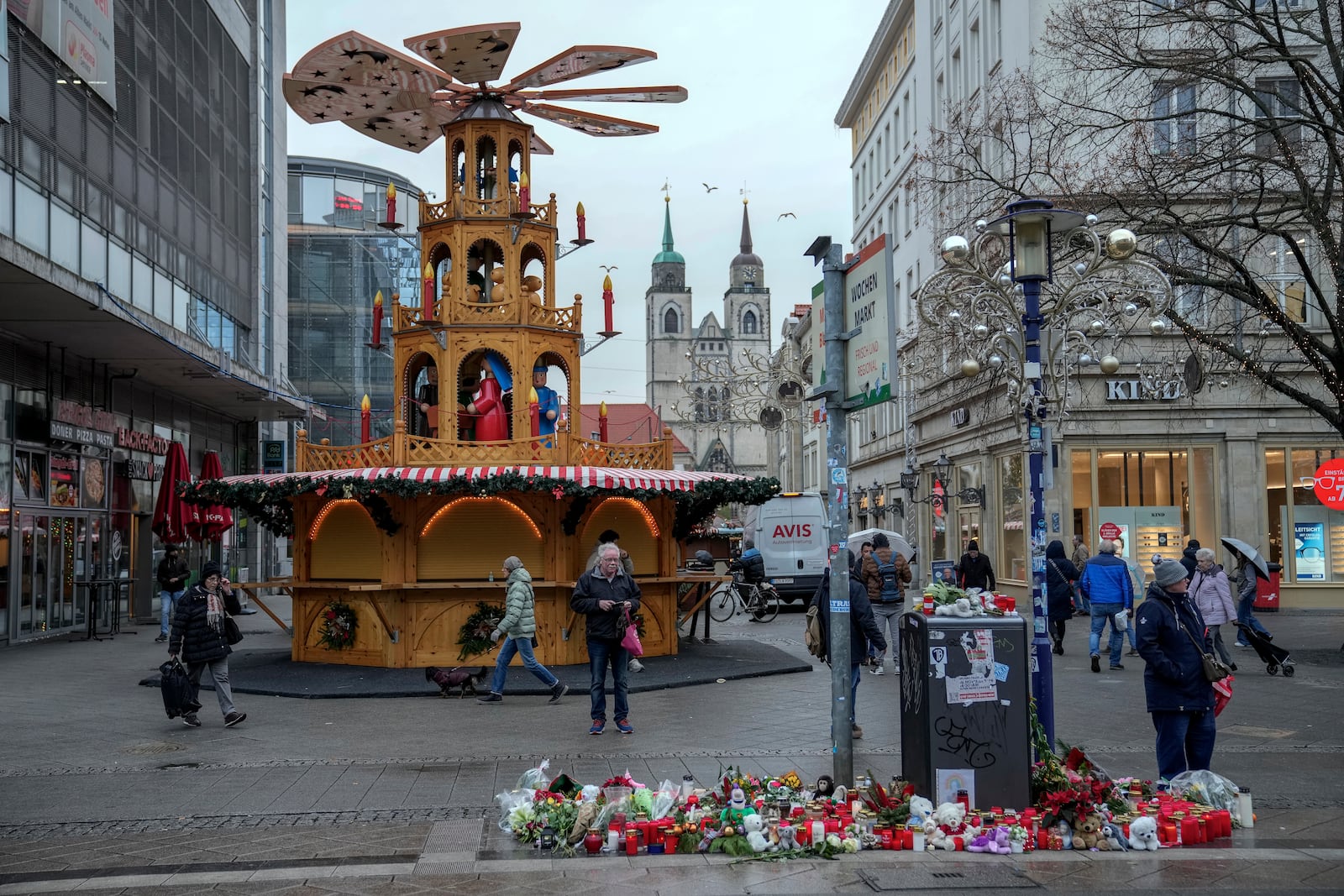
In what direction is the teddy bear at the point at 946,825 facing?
toward the camera

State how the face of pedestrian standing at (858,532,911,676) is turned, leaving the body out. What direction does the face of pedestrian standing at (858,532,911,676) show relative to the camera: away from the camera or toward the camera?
away from the camera

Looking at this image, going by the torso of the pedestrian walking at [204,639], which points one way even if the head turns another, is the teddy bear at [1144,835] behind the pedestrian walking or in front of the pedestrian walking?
in front

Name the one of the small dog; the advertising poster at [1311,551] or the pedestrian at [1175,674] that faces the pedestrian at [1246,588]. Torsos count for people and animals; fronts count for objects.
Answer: the advertising poster

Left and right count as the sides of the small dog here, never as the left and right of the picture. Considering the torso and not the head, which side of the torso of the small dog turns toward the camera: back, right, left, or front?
left

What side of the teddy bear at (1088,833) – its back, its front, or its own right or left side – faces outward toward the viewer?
front

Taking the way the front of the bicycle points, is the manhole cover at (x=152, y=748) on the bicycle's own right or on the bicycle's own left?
on the bicycle's own left

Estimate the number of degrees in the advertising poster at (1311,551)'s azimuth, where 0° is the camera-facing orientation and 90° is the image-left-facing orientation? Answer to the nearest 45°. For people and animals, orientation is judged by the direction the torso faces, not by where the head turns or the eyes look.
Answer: approximately 0°

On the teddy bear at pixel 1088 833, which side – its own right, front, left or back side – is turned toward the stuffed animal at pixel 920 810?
right

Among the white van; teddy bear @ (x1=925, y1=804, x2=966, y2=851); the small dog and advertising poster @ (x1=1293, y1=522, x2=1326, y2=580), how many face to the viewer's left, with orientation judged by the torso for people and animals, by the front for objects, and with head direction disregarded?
1

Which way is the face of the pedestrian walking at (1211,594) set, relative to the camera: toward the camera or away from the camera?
toward the camera

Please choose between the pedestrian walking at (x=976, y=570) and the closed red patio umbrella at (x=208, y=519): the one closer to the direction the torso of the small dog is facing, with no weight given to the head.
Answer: the closed red patio umbrella

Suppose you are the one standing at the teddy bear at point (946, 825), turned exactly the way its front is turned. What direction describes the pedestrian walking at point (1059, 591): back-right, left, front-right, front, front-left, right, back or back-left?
back

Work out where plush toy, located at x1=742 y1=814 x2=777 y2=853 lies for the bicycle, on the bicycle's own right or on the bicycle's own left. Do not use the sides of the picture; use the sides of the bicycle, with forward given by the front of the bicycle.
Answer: on the bicycle's own left

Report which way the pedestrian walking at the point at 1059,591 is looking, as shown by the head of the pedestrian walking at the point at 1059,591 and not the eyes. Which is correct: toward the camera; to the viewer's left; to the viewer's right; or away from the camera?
away from the camera
